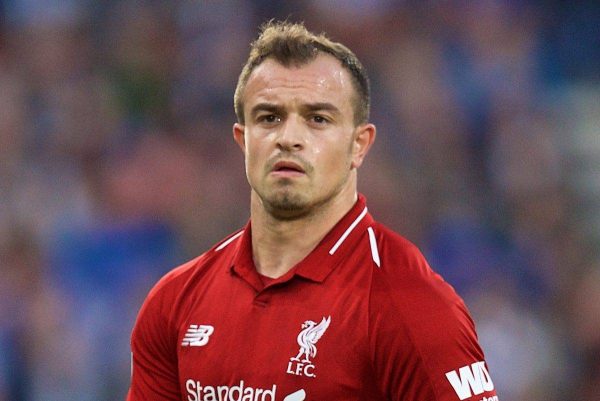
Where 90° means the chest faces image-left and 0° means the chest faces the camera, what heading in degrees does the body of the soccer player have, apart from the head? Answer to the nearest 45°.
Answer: approximately 45°
